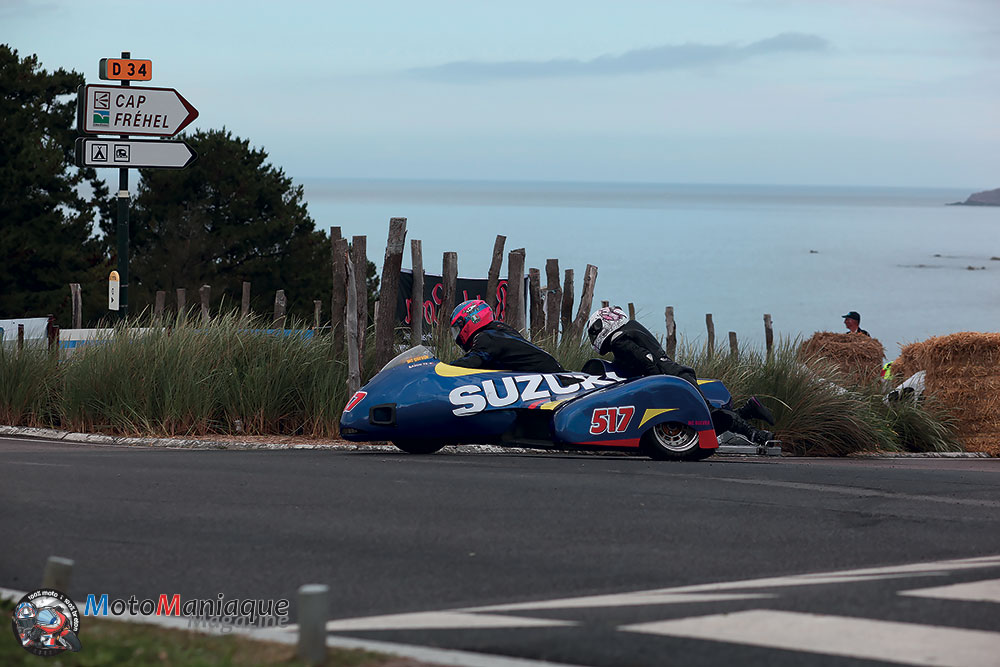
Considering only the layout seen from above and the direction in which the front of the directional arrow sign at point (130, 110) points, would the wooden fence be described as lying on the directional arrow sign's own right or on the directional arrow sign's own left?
on the directional arrow sign's own left

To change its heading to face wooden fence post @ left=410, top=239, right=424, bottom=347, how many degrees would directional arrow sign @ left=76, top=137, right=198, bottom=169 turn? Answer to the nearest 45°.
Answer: approximately 45° to its left

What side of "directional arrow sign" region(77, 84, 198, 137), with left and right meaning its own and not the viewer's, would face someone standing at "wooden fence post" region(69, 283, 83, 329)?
back

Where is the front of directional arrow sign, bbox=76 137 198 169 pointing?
toward the camera

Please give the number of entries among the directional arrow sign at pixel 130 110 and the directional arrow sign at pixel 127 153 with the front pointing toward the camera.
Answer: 2

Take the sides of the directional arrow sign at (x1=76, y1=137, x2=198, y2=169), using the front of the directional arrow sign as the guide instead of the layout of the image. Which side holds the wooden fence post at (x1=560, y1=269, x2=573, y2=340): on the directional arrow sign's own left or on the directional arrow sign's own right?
on the directional arrow sign's own left
